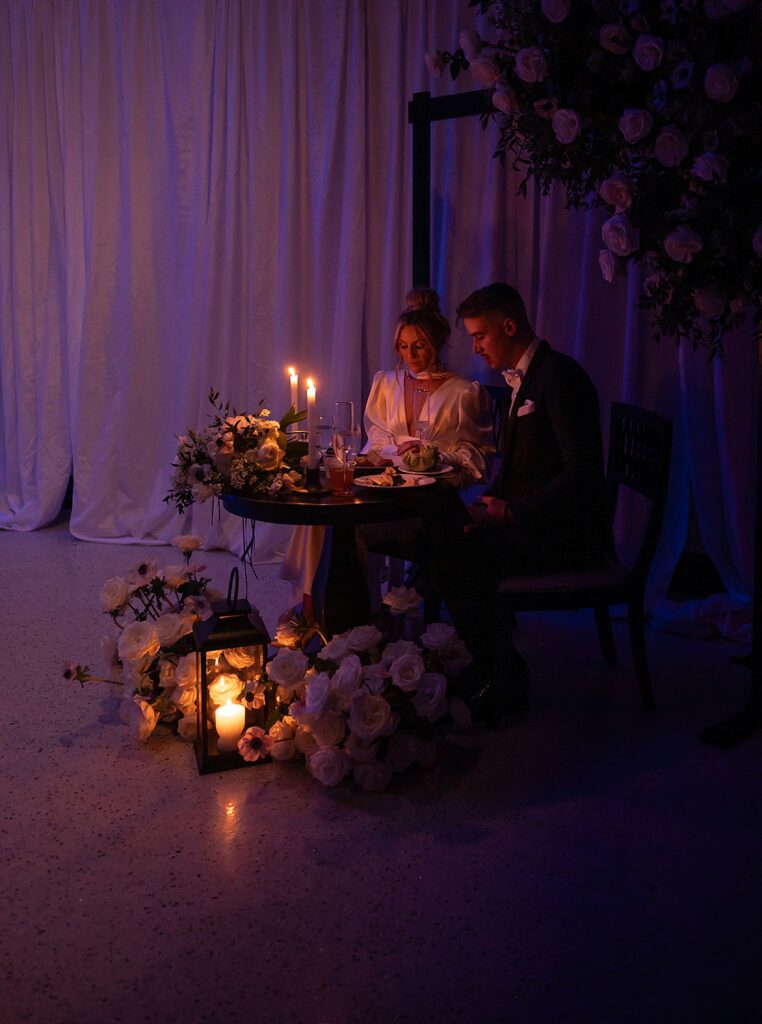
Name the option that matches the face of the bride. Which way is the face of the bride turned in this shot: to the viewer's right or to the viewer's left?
to the viewer's left

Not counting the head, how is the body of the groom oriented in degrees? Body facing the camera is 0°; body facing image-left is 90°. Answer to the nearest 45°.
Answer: approximately 90°

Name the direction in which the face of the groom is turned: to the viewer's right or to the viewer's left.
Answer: to the viewer's left

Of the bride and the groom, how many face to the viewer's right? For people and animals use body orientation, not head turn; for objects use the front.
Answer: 0

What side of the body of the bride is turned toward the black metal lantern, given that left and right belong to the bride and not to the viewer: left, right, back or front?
front

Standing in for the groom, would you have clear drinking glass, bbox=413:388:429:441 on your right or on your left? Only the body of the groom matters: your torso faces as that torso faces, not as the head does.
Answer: on your right

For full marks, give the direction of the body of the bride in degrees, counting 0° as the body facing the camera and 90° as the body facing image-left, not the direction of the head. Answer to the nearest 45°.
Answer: approximately 45°

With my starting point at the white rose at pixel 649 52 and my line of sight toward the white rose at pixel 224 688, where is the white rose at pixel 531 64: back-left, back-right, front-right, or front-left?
front-right

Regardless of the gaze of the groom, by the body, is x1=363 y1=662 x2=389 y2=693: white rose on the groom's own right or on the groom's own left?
on the groom's own left

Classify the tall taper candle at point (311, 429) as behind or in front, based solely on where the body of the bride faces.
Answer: in front
